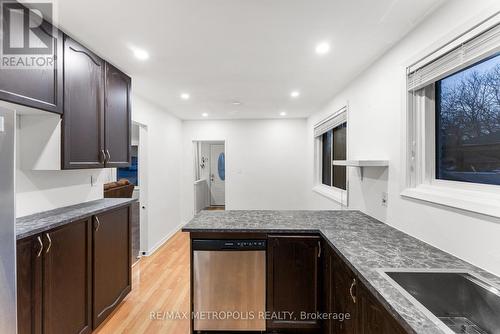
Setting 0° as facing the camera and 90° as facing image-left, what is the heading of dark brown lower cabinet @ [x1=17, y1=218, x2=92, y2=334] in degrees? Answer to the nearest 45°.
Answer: approximately 315°

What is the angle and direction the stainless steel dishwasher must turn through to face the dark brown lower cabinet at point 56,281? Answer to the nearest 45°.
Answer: approximately 90° to its right

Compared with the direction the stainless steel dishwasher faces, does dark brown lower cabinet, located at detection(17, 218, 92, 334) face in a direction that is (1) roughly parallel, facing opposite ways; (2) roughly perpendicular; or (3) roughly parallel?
roughly perpendicular

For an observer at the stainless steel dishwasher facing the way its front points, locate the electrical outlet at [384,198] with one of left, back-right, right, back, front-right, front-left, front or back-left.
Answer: left

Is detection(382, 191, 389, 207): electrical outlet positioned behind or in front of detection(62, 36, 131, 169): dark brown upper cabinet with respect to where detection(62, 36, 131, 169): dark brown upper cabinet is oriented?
in front

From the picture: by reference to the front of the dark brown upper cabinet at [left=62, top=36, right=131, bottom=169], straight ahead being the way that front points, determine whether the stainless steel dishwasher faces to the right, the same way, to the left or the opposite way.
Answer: to the right

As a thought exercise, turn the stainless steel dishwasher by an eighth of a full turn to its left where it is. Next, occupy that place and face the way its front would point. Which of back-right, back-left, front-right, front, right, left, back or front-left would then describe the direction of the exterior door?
back-left

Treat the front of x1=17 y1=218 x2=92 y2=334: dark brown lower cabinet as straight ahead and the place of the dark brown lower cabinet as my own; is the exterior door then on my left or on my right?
on my left
